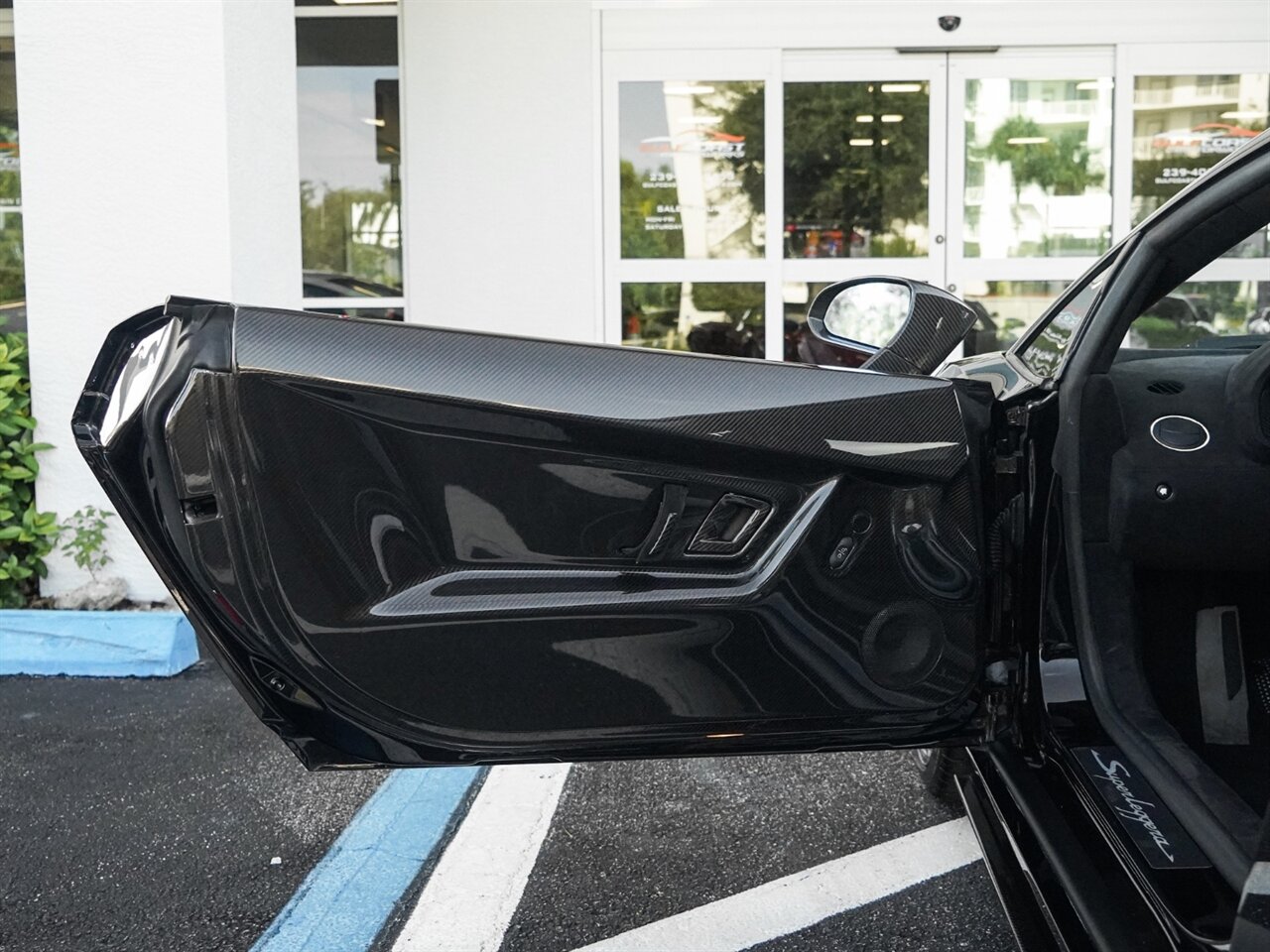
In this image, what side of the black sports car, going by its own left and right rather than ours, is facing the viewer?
back

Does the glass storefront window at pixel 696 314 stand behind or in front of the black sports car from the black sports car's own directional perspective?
in front

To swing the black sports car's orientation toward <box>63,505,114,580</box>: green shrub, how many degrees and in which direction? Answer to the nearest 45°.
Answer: approximately 45° to its left

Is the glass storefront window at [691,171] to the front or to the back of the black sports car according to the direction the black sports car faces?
to the front
